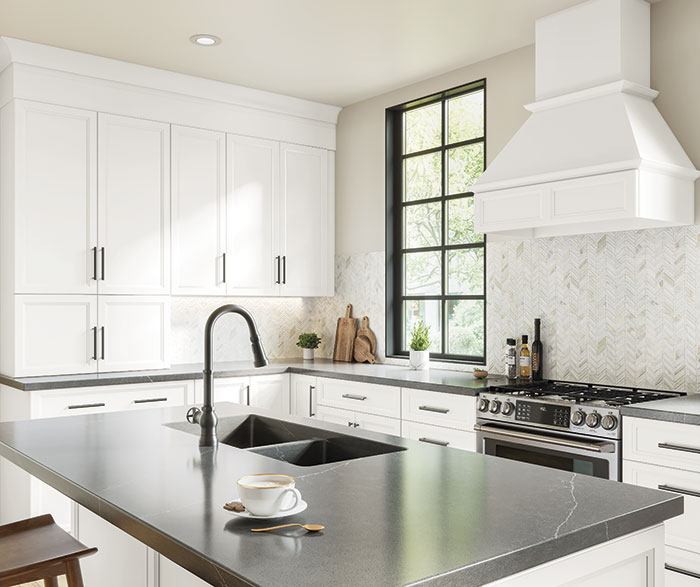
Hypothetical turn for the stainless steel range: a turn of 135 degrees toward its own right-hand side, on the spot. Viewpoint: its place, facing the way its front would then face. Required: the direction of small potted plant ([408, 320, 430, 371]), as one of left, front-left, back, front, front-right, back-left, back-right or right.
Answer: front-left

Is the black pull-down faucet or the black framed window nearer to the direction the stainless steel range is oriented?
the black pull-down faucet

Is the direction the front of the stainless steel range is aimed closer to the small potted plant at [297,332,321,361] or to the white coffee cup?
the white coffee cup

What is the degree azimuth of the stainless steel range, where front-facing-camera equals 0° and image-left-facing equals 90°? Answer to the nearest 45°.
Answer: approximately 45°

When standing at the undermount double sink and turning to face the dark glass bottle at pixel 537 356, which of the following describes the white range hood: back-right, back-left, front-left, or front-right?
front-right

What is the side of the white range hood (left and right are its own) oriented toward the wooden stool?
front

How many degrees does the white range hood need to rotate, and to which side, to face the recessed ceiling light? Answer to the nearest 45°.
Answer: approximately 45° to its right

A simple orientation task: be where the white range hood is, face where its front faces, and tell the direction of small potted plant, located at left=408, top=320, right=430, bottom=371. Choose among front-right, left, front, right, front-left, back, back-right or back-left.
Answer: right

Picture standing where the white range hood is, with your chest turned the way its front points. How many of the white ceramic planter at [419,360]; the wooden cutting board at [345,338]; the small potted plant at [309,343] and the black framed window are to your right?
4

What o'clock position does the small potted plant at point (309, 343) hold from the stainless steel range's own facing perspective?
The small potted plant is roughly at 3 o'clock from the stainless steel range.

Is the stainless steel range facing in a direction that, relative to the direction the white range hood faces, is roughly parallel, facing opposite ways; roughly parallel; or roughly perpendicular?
roughly parallel

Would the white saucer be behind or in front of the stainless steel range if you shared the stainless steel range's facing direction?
in front

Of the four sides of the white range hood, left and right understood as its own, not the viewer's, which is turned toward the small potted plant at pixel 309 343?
right

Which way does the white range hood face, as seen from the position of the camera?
facing the viewer and to the left of the viewer

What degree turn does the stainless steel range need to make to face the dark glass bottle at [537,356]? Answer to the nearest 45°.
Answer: approximately 135° to its right

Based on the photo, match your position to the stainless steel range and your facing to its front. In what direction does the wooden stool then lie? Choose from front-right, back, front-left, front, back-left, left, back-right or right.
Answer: front
